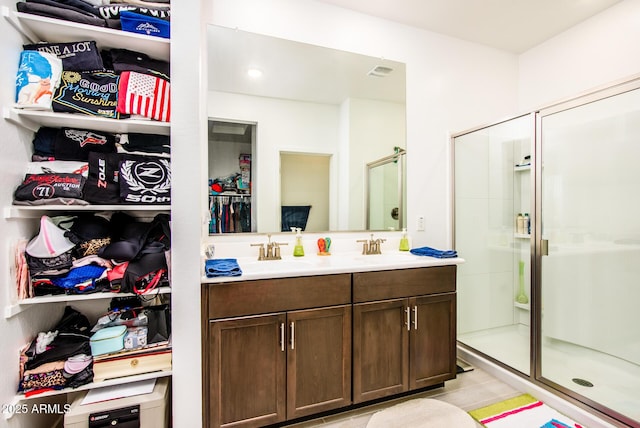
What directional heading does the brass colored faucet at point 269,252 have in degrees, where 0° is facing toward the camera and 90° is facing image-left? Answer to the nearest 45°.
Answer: approximately 0°

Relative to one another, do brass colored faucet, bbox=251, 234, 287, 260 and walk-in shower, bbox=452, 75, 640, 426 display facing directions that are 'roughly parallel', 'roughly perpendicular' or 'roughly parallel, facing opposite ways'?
roughly perpendicular

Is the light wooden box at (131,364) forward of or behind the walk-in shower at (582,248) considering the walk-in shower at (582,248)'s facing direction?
forward

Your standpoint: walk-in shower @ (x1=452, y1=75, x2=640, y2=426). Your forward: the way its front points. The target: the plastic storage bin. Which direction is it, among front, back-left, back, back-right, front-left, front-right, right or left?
front

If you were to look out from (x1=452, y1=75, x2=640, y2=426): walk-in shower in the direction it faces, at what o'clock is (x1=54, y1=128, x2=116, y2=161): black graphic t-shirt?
The black graphic t-shirt is roughly at 12 o'clock from the walk-in shower.

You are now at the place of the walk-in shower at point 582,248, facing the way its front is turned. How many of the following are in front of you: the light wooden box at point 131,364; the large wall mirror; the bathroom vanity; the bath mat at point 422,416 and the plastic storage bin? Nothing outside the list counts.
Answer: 5

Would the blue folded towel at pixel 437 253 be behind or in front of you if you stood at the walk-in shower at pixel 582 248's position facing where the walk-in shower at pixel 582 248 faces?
in front

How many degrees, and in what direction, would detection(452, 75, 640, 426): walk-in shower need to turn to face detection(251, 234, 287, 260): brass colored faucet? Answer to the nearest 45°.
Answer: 0° — it already faces it

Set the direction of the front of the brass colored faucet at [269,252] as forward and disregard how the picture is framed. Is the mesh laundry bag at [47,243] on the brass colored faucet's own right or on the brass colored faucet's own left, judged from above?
on the brass colored faucet's own right

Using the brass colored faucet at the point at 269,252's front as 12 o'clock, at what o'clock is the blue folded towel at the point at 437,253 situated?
The blue folded towel is roughly at 9 o'clock from the brass colored faucet.

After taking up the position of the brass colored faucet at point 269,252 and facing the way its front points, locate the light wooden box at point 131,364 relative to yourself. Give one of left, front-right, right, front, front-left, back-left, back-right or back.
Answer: front-right

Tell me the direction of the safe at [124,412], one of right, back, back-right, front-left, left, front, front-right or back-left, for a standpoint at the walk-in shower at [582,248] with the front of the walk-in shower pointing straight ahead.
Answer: front

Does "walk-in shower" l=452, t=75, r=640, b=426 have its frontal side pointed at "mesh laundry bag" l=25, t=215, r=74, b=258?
yes

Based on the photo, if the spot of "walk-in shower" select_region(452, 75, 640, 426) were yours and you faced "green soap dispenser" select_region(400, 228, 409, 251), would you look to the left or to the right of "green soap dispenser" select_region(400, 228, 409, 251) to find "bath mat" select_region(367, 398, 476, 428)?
left
